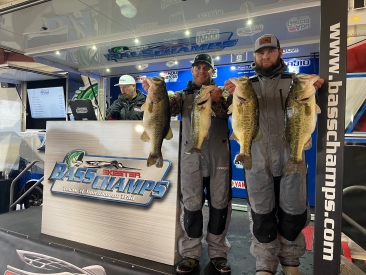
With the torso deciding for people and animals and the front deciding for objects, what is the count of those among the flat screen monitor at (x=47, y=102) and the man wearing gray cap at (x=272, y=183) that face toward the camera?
2

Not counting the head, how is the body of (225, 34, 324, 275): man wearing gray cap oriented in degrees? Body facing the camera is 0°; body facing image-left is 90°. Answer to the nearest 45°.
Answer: approximately 0°

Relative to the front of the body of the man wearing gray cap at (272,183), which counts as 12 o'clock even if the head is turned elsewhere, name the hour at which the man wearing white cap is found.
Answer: The man wearing white cap is roughly at 4 o'clock from the man wearing gray cap.

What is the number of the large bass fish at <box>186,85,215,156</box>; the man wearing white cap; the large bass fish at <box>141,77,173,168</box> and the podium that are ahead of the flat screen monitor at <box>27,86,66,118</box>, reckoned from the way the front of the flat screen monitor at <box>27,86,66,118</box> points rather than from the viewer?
4

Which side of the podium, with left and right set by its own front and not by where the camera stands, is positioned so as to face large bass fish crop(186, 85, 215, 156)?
left

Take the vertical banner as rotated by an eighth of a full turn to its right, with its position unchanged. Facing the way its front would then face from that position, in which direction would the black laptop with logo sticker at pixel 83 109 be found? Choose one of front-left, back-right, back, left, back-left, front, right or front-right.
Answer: front-right
